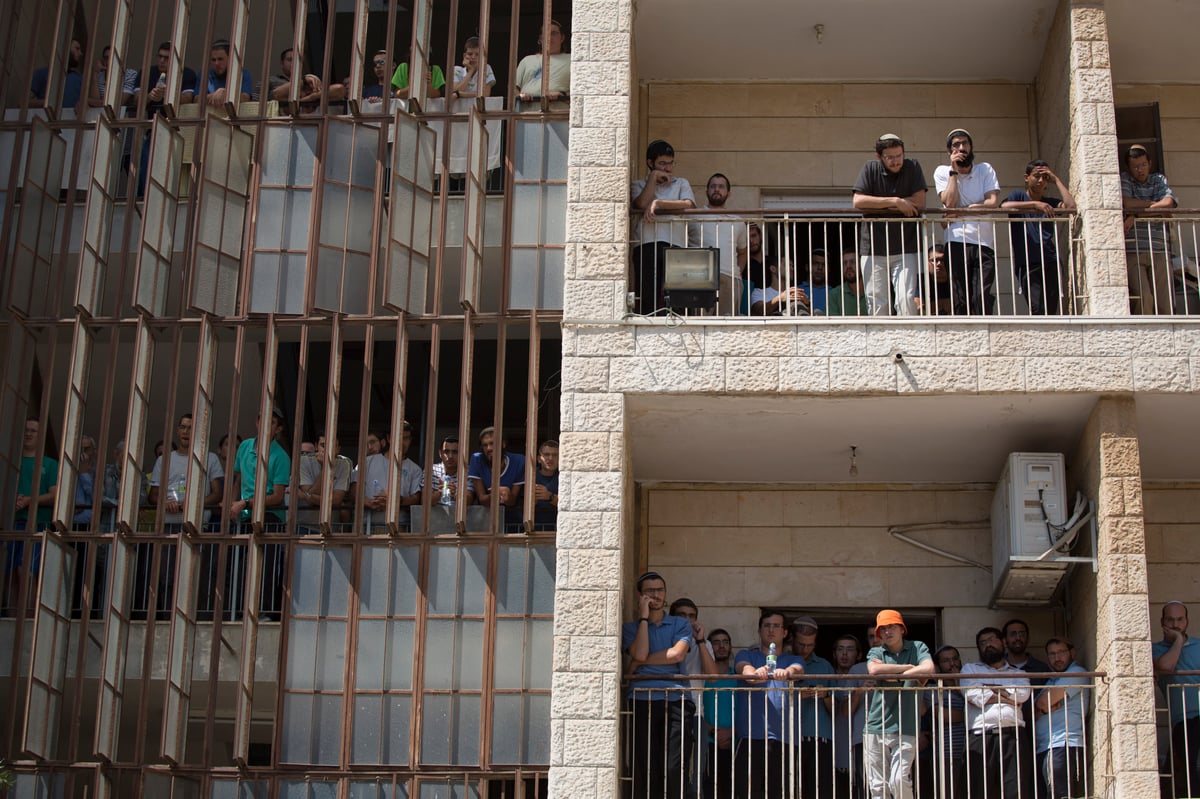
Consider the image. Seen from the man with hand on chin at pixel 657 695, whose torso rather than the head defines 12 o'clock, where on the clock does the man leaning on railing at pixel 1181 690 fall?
The man leaning on railing is roughly at 9 o'clock from the man with hand on chin.

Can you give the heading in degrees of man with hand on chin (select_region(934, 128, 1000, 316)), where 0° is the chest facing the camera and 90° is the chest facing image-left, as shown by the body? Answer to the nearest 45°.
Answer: approximately 0°
